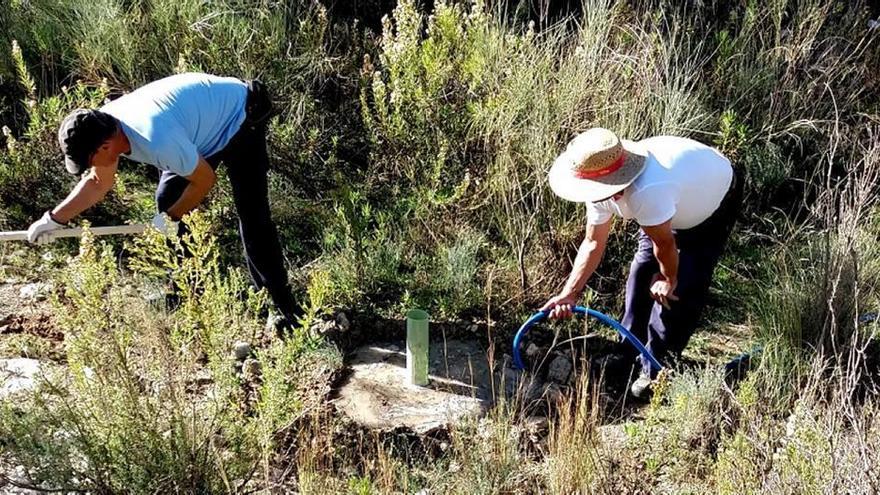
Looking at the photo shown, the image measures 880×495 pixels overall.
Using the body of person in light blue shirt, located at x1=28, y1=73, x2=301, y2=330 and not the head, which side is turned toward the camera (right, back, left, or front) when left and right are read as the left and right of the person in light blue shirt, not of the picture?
left

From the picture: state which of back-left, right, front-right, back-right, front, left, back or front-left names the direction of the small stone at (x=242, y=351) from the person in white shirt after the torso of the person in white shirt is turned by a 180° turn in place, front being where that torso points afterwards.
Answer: back-left

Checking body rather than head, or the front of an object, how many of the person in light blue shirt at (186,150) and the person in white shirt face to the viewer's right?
0

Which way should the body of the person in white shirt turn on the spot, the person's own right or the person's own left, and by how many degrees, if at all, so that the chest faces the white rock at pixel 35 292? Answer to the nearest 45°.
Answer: approximately 45° to the person's own right

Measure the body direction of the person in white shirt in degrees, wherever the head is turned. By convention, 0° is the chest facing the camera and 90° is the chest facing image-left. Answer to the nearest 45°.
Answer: approximately 45°

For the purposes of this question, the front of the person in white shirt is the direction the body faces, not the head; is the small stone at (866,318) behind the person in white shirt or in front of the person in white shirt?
behind

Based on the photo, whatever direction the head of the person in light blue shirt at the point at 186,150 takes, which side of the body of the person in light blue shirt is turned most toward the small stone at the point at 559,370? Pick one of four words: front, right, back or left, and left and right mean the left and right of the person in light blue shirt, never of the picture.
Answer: back

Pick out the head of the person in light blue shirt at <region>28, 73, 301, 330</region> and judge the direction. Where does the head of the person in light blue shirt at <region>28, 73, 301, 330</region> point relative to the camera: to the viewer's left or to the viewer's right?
to the viewer's left

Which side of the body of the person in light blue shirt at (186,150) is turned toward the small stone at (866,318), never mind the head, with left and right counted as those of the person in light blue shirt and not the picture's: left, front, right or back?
back
